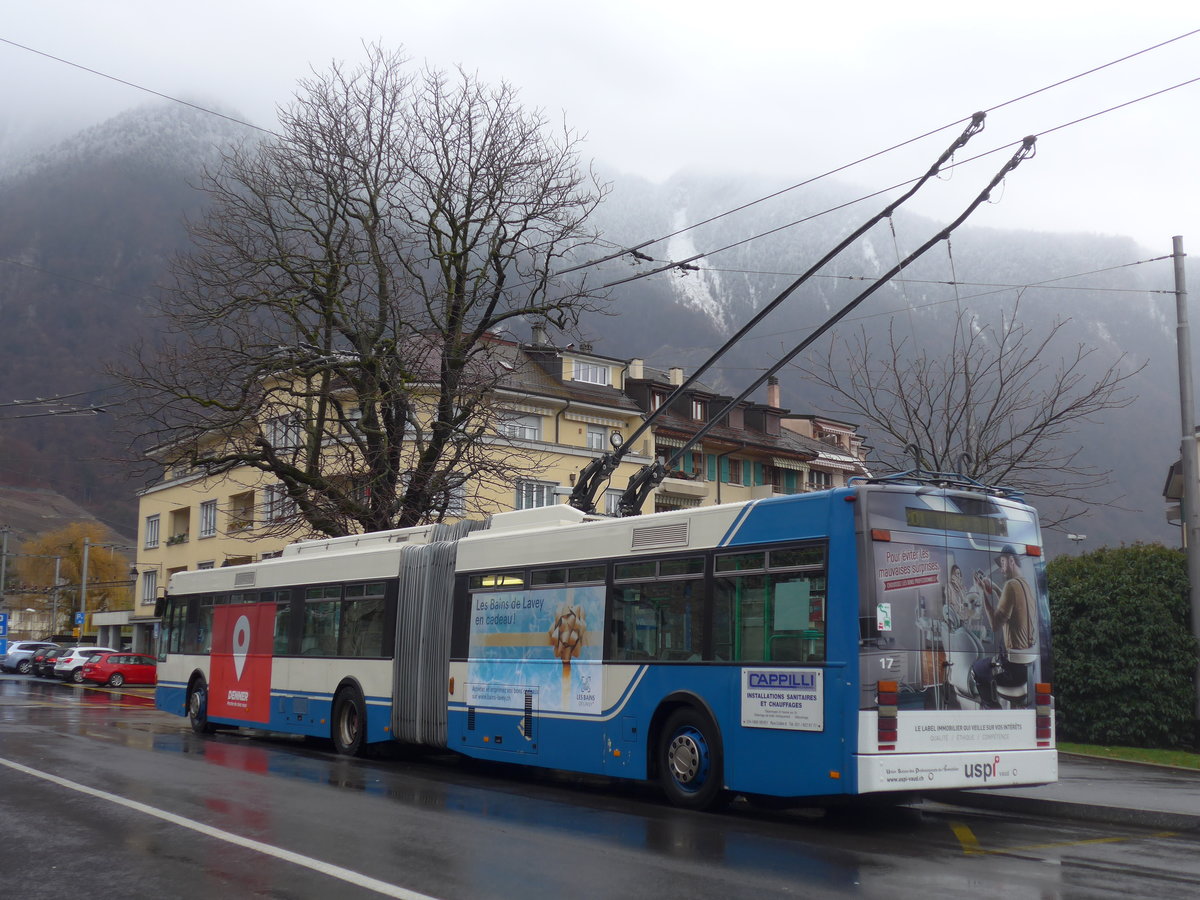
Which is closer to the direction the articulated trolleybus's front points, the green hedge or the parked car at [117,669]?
the parked car

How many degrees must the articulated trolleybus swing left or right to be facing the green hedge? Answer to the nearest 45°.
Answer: approximately 90° to its right

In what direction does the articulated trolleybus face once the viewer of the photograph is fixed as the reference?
facing away from the viewer and to the left of the viewer

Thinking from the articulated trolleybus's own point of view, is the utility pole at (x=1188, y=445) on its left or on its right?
on its right

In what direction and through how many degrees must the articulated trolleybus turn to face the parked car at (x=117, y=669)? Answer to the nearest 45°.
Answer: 0° — it already faces it
